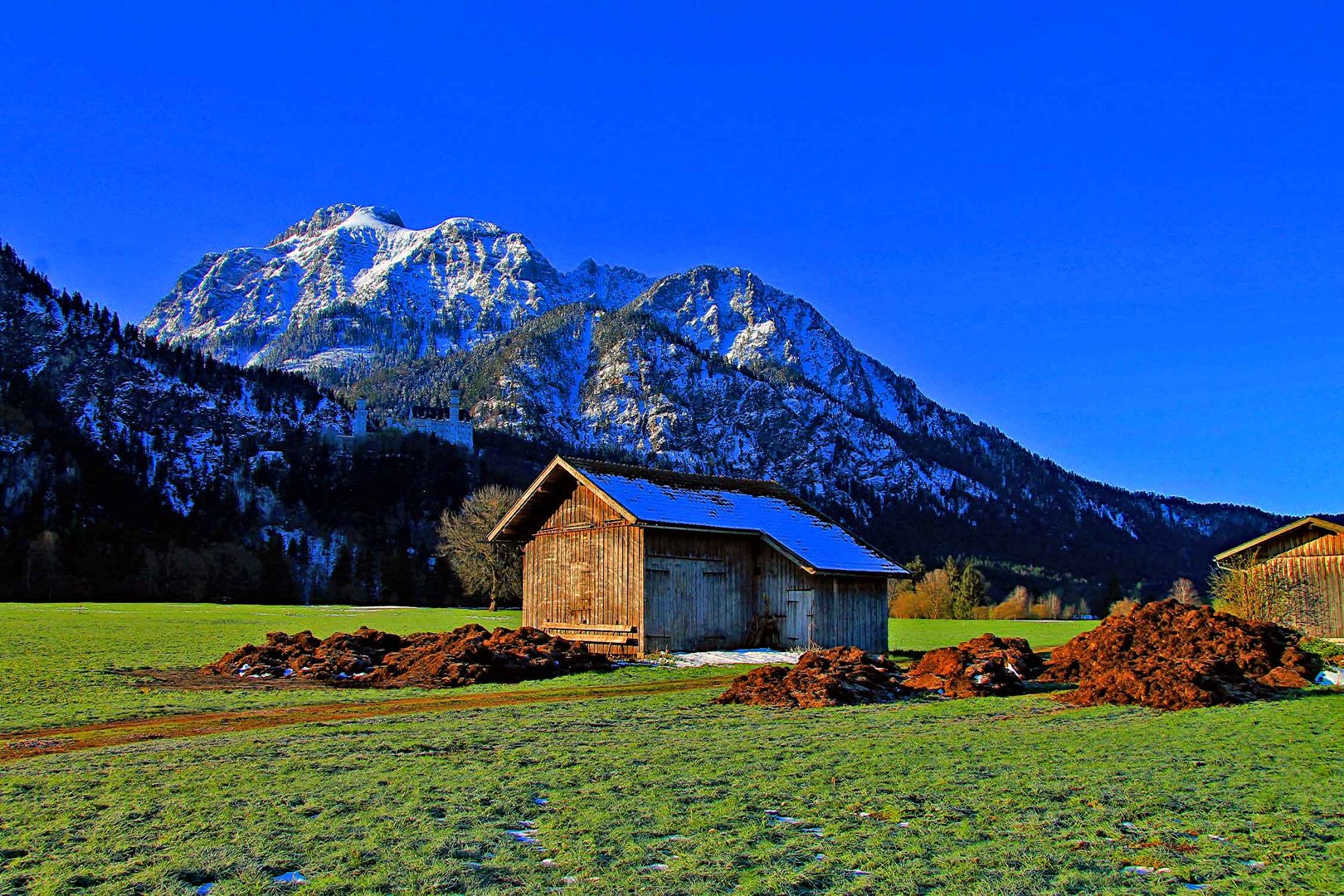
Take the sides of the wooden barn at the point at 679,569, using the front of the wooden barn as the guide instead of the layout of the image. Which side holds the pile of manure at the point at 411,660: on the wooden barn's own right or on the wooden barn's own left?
on the wooden barn's own right

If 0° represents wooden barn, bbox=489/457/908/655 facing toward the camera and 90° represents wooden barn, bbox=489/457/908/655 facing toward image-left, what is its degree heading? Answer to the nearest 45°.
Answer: approximately 315°

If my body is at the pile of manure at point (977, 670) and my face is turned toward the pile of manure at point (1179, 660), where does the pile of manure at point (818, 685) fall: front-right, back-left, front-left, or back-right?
back-right

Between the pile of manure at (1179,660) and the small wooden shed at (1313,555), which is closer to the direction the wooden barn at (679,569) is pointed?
the pile of manure
